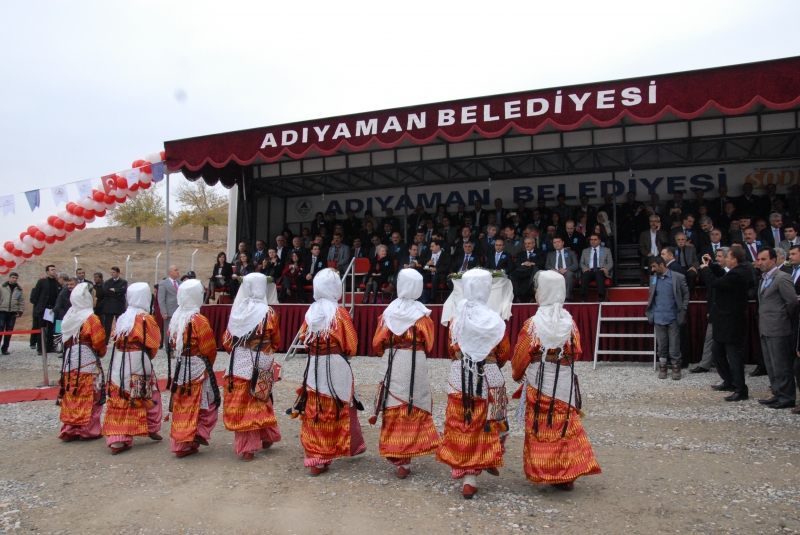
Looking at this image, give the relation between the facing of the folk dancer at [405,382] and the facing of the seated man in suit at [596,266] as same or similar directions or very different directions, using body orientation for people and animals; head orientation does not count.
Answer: very different directions

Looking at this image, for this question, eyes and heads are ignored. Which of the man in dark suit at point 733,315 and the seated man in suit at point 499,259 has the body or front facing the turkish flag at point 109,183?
the man in dark suit

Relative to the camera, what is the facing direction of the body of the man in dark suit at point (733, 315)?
to the viewer's left

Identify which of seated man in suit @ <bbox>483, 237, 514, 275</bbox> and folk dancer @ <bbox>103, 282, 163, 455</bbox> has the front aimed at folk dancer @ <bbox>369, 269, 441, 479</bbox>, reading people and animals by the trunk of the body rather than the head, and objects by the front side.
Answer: the seated man in suit

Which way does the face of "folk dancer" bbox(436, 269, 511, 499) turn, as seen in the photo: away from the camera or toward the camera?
away from the camera

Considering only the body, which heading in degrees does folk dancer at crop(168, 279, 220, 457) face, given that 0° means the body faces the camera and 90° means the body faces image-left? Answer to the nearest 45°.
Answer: approximately 225°

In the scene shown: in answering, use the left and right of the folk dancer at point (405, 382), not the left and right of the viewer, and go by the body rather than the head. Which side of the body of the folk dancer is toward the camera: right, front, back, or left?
back

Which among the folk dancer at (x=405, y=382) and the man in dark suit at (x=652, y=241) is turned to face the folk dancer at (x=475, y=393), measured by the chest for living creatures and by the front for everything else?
the man in dark suit

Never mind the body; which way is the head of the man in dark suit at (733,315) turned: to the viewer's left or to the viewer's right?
to the viewer's left

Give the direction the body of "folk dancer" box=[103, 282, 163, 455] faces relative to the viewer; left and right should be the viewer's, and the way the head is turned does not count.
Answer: facing away from the viewer and to the right of the viewer
